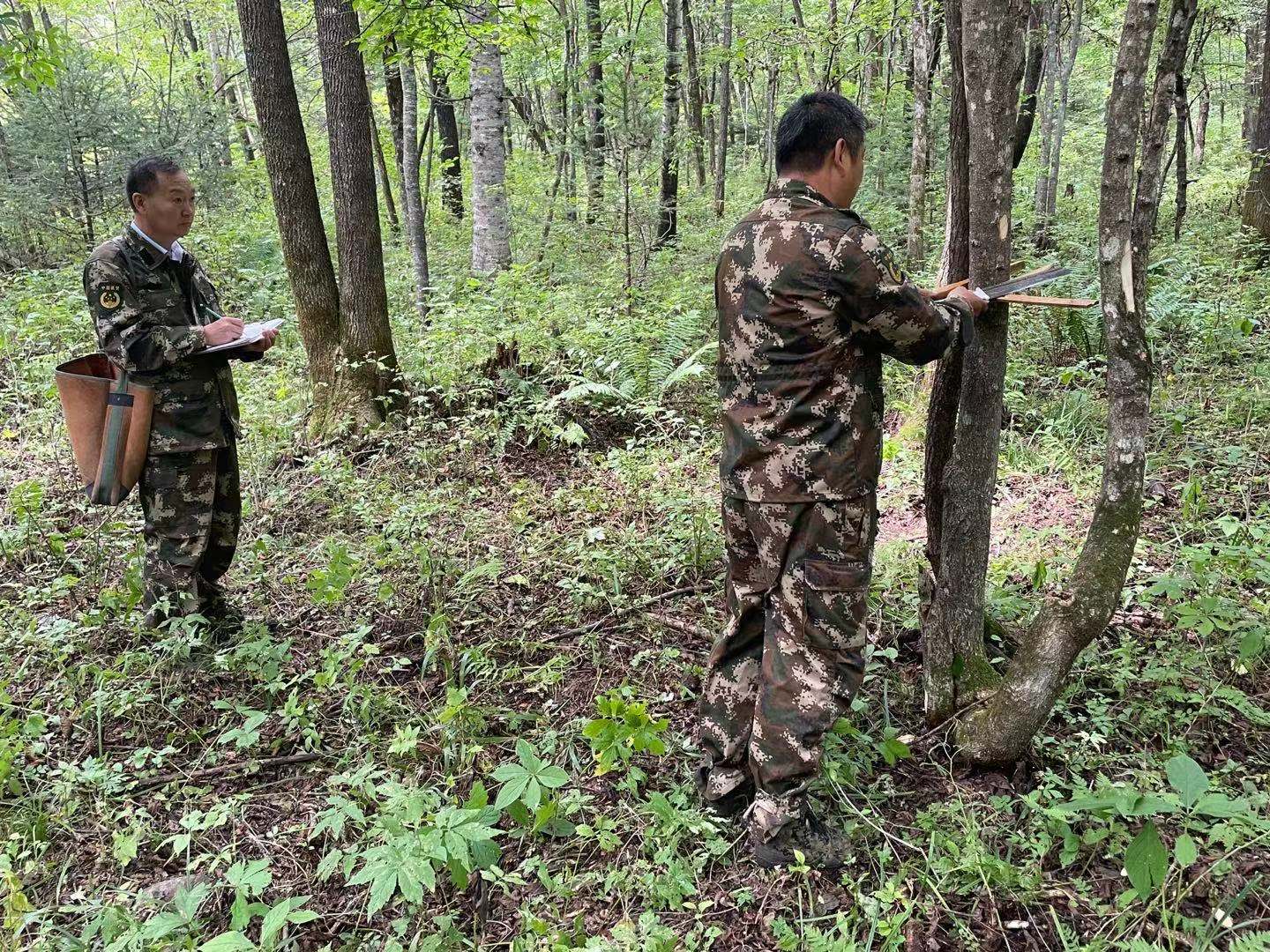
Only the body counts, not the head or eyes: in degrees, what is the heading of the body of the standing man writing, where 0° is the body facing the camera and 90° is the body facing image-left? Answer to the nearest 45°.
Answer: approximately 315°

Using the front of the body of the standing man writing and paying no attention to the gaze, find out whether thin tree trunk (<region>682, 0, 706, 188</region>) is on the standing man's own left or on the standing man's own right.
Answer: on the standing man's own left

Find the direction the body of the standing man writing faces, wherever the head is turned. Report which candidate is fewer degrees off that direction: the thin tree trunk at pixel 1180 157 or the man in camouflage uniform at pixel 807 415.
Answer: the man in camouflage uniform

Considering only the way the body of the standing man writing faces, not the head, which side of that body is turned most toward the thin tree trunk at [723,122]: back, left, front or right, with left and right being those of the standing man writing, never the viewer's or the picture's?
left

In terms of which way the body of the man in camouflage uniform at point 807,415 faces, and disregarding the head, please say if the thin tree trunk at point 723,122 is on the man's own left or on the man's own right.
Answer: on the man's own left

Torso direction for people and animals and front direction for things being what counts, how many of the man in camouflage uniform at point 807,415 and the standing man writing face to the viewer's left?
0

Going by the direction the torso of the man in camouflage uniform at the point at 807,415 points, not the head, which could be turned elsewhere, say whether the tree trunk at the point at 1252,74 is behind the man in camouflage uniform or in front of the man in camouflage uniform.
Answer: in front

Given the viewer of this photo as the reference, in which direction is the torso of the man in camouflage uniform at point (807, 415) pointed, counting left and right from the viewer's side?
facing away from the viewer and to the right of the viewer

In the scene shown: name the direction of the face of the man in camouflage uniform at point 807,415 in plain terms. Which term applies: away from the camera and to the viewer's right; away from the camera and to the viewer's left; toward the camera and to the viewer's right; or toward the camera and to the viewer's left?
away from the camera and to the viewer's right

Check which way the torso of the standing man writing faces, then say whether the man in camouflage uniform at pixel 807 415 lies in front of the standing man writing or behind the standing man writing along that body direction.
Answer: in front

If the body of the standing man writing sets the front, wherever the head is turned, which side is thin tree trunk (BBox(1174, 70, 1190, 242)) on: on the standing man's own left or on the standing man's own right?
on the standing man's own left

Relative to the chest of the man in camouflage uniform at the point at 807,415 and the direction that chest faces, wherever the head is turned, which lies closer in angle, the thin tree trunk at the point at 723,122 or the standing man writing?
the thin tree trunk
